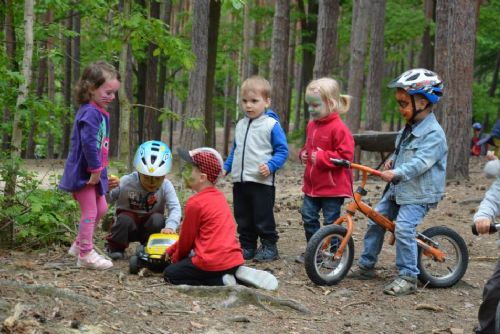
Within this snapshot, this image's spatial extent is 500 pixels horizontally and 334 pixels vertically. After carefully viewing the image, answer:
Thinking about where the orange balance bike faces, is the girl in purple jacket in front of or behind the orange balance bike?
in front

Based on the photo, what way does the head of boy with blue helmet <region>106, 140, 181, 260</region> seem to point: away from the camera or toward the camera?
toward the camera

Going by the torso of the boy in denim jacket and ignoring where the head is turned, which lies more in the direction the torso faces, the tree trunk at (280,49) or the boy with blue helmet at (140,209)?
the boy with blue helmet

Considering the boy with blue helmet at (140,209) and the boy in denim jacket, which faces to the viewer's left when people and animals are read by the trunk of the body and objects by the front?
the boy in denim jacket

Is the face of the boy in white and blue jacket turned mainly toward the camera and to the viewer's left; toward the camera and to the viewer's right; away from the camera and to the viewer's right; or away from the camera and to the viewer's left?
toward the camera and to the viewer's left

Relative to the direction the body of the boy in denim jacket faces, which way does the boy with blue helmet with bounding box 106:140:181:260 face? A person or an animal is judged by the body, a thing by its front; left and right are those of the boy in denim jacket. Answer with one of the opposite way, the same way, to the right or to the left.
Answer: to the left

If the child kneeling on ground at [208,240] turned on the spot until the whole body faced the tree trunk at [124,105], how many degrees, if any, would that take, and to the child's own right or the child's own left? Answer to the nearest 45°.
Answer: approximately 45° to the child's own right

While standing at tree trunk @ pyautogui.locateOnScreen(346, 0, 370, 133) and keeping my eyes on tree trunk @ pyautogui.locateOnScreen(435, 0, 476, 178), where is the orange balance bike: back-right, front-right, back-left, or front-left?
front-right

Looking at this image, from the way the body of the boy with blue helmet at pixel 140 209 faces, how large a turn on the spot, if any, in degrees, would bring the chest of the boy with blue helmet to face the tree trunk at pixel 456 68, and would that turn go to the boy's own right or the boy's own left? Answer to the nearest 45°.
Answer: approximately 135° to the boy's own left

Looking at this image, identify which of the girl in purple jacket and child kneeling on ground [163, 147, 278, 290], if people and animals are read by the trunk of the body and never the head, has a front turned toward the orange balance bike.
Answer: the girl in purple jacket

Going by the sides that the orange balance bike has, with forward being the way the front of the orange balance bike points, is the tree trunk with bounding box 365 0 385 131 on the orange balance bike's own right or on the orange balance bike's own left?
on the orange balance bike's own right

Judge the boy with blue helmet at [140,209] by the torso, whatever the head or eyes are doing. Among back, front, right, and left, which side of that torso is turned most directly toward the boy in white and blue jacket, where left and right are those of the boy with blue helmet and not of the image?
left

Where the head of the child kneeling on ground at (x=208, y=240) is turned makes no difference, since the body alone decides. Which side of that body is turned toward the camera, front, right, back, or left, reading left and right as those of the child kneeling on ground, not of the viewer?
left

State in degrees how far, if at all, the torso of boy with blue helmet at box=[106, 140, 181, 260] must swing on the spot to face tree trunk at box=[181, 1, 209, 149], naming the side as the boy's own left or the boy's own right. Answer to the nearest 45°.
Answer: approximately 180°

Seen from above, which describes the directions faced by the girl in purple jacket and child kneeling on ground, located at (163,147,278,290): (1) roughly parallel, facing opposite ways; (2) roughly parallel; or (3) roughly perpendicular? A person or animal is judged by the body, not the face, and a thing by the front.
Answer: roughly parallel, facing opposite ways

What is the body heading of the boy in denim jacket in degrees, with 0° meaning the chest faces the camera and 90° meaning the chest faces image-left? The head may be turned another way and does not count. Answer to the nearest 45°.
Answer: approximately 90°

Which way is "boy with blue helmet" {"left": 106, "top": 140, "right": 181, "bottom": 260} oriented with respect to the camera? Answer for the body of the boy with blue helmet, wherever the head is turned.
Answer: toward the camera

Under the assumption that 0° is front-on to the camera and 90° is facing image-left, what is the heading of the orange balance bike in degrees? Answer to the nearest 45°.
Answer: approximately 90°
